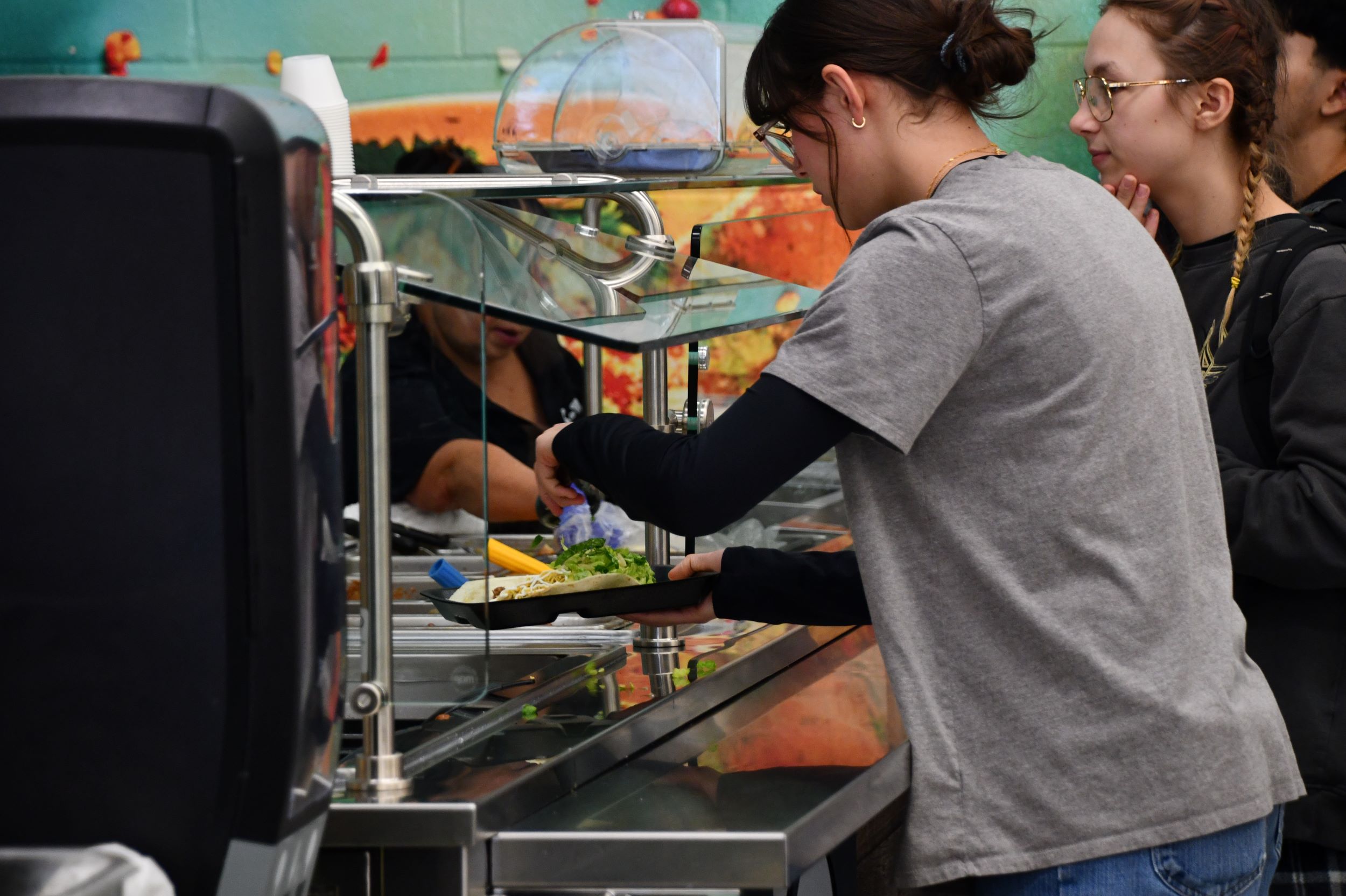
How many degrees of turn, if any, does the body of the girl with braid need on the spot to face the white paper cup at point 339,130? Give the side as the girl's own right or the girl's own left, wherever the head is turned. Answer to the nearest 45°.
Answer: approximately 45° to the girl's own left

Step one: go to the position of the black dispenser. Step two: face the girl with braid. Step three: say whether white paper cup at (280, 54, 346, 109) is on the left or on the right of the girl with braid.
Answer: left

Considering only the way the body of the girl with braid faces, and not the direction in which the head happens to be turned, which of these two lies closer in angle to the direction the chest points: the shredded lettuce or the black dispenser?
the shredded lettuce

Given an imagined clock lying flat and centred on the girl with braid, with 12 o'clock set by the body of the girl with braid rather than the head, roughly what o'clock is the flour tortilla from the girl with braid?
The flour tortilla is roughly at 11 o'clock from the girl with braid.

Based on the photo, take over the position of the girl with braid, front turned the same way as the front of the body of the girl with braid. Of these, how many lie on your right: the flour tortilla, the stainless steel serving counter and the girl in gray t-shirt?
0

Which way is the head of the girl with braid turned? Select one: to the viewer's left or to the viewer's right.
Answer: to the viewer's left

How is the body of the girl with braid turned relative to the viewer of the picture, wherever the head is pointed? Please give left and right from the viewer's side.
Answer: facing to the left of the viewer

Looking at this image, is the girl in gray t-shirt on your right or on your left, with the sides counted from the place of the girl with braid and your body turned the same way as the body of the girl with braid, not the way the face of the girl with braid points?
on your left

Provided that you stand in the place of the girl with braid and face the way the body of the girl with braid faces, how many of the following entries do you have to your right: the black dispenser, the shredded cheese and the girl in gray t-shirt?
0

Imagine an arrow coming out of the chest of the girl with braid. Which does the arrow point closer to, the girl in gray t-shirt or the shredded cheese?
the shredded cheese

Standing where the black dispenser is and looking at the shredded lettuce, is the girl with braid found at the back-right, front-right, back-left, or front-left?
front-right

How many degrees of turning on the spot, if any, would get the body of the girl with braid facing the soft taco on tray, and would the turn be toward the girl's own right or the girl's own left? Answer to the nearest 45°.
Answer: approximately 45° to the girl's own left

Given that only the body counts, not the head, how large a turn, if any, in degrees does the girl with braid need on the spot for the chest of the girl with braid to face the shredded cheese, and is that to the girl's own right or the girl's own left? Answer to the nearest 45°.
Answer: approximately 45° to the girl's own left

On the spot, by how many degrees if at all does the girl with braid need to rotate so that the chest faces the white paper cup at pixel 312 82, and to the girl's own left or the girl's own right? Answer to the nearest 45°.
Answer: approximately 45° to the girl's own left
